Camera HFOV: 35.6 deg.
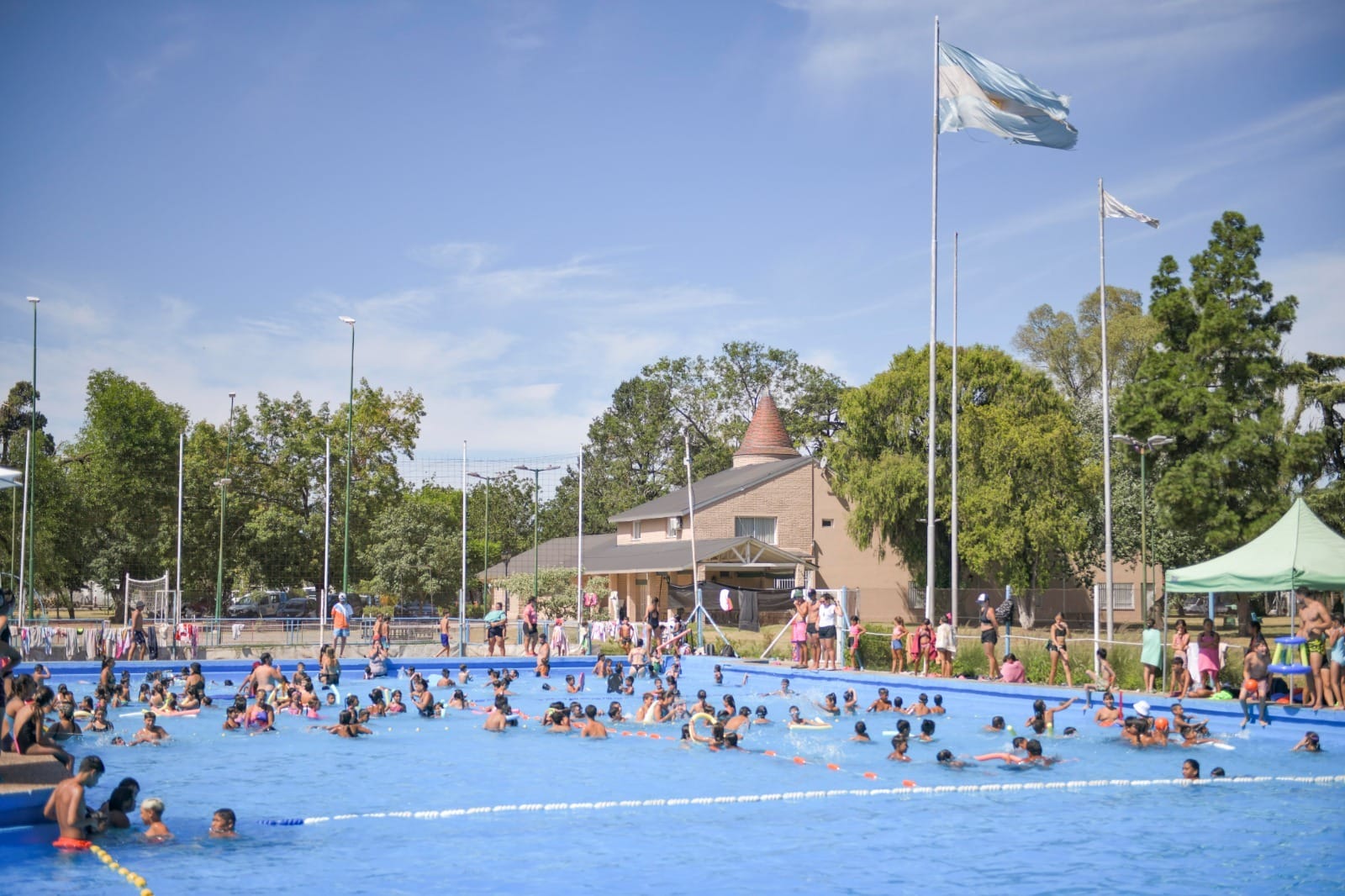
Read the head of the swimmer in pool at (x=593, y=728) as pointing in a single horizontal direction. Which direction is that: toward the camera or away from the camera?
away from the camera

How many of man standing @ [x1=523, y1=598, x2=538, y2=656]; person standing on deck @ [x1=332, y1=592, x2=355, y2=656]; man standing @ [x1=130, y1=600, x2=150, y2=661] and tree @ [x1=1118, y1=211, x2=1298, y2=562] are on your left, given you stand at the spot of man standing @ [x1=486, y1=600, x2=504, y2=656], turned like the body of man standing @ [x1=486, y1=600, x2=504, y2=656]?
2

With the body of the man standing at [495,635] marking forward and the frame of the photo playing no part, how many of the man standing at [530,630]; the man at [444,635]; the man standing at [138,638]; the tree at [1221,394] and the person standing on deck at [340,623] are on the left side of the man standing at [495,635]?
2

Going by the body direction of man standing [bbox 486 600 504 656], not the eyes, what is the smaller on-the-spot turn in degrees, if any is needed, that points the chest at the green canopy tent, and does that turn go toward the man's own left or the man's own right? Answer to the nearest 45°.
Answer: approximately 45° to the man's own left

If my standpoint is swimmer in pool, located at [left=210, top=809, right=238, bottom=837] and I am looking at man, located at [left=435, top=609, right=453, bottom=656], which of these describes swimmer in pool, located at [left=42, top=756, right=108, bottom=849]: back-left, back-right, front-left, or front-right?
back-left

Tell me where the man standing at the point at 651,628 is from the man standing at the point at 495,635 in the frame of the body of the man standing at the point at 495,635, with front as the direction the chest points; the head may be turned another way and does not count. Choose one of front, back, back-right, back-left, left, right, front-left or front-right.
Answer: front-left

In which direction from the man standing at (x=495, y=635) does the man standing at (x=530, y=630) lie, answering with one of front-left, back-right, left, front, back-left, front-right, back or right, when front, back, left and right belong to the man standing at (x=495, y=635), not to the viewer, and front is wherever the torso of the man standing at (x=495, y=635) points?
left

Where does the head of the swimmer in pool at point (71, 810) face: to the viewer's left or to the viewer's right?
to the viewer's right

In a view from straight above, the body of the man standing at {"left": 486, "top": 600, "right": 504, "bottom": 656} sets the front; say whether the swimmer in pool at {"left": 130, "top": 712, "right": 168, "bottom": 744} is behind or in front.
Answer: in front

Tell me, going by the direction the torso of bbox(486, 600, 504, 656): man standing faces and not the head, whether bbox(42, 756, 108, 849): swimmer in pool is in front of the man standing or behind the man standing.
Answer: in front

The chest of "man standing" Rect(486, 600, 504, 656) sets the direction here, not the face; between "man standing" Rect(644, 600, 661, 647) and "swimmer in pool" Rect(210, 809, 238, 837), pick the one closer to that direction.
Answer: the swimmer in pool

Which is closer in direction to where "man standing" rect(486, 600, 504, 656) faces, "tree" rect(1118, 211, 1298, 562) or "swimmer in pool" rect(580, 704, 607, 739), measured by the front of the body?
the swimmer in pool

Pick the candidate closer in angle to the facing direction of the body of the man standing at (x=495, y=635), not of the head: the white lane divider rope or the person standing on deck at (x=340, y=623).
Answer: the white lane divider rope

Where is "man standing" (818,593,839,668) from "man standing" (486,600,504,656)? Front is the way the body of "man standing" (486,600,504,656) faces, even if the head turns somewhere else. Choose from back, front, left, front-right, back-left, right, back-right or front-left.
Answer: front-left

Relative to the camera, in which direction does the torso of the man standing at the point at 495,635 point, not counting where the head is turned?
toward the camera
